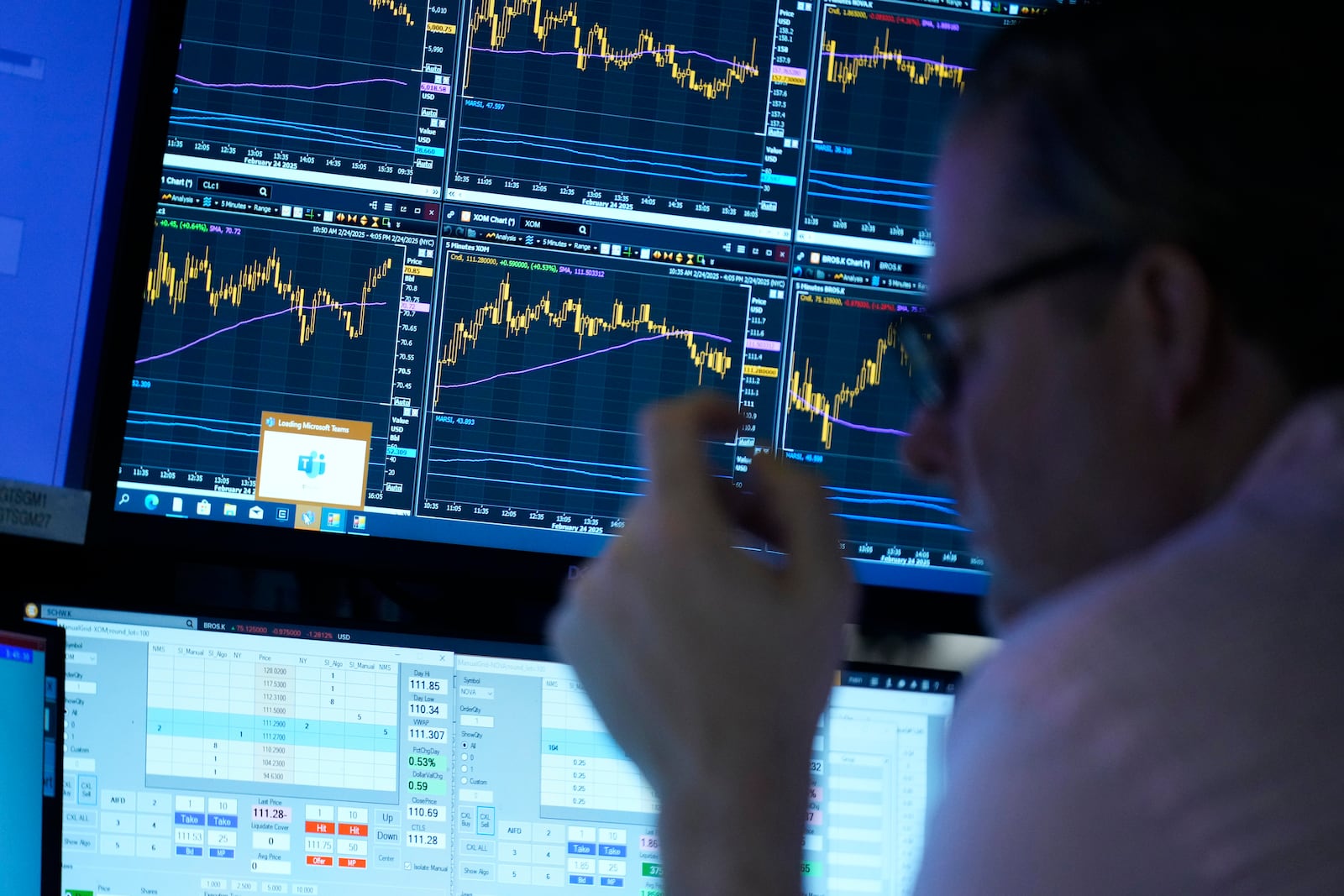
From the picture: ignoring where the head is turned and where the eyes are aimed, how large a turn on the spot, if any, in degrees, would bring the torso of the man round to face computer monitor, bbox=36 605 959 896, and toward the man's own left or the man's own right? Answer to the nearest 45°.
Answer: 0° — they already face it

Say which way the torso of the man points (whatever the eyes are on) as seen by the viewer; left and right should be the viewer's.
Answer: facing away from the viewer and to the left of the viewer

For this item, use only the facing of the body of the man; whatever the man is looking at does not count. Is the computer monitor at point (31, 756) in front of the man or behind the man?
in front

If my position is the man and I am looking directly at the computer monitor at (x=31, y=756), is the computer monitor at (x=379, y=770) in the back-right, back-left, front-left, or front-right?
front-right
